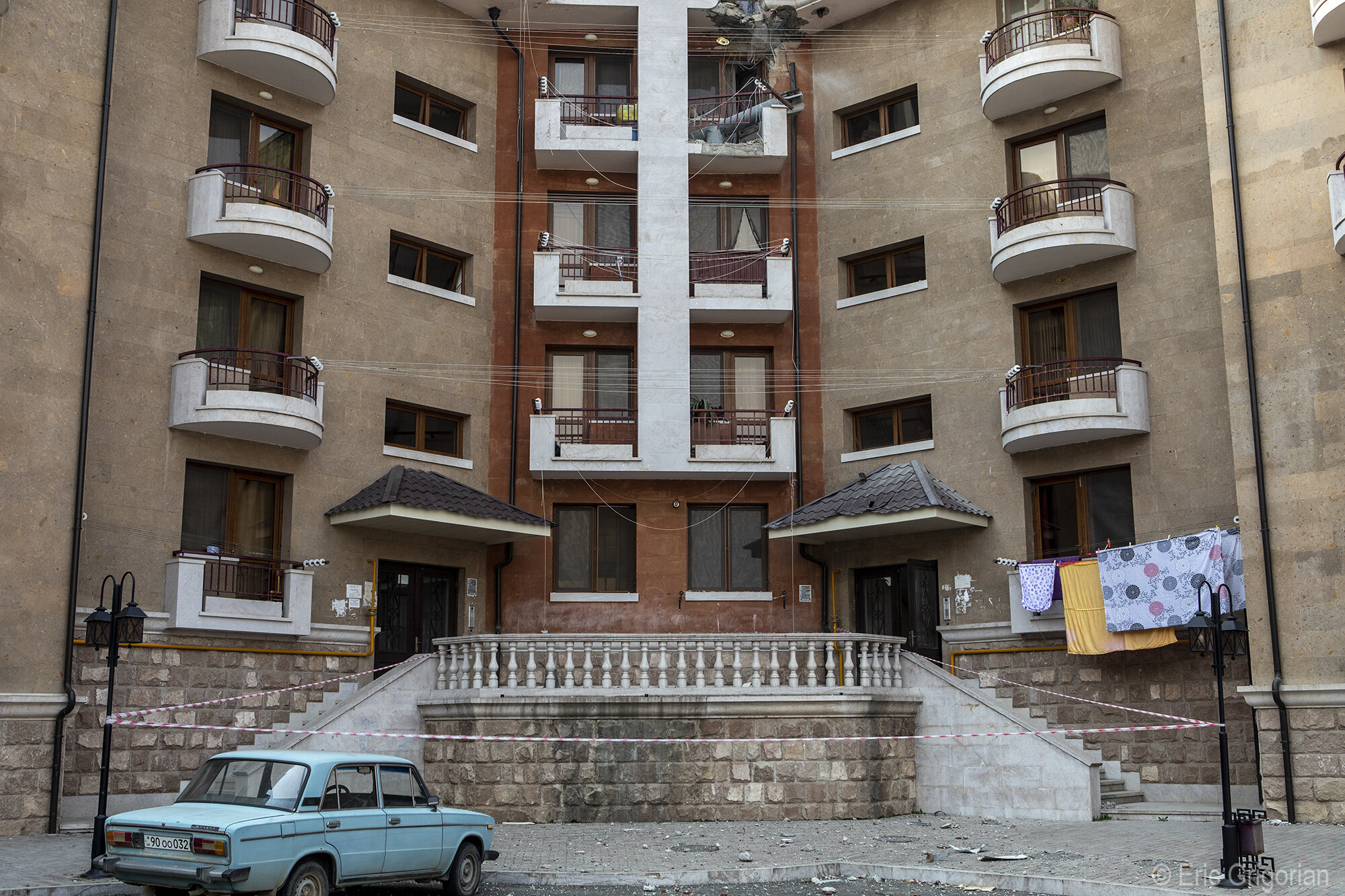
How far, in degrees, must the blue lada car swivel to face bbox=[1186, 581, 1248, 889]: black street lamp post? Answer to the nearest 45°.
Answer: approximately 45° to its right

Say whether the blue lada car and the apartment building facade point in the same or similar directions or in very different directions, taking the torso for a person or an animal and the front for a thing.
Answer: very different directions

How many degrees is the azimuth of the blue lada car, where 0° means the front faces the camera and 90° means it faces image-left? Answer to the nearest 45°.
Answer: approximately 225°

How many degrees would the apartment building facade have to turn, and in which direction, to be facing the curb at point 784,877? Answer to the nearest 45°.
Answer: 0° — it already faces it

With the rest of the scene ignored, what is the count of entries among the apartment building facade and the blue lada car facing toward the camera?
1

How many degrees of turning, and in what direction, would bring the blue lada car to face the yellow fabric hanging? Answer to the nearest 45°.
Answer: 0° — it already faces it

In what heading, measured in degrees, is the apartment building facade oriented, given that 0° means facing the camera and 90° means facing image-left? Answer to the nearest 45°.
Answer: approximately 0°

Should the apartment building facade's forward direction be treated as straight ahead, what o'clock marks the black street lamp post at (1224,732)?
The black street lamp post is roughly at 11 o'clock from the apartment building facade.

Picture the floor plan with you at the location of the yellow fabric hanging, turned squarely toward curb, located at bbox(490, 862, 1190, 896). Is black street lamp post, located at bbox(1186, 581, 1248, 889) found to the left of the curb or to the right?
left
